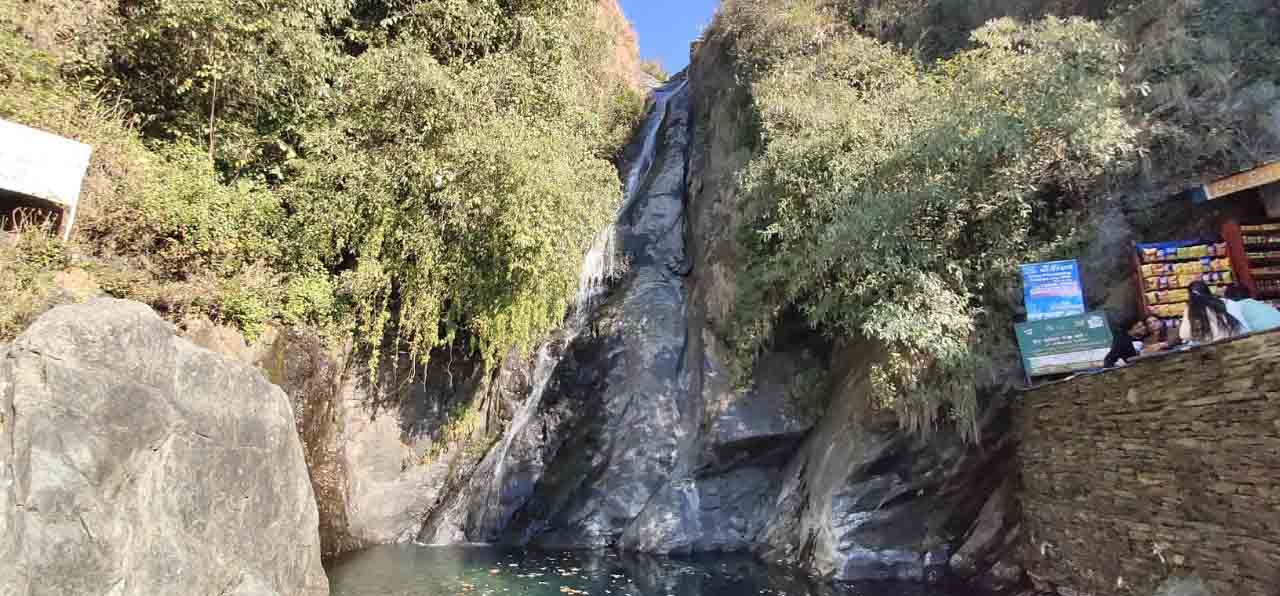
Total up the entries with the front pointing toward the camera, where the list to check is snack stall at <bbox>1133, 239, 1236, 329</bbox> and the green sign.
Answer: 2

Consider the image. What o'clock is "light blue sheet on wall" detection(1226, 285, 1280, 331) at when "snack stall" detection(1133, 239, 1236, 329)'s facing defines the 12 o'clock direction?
The light blue sheet on wall is roughly at 11 o'clock from the snack stall.

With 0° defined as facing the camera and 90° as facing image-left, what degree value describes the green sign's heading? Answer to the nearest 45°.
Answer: approximately 0°

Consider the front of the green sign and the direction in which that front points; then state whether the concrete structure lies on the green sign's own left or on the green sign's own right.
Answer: on the green sign's own right

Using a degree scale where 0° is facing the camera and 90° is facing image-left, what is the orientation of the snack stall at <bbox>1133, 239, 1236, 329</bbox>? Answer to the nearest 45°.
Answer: approximately 0°

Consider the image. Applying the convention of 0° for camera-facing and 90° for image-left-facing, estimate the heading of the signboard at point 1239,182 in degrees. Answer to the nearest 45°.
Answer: approximately 45°

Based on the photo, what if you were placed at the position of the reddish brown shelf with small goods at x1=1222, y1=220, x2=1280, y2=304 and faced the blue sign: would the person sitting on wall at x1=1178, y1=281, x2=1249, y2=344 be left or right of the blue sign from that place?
left
